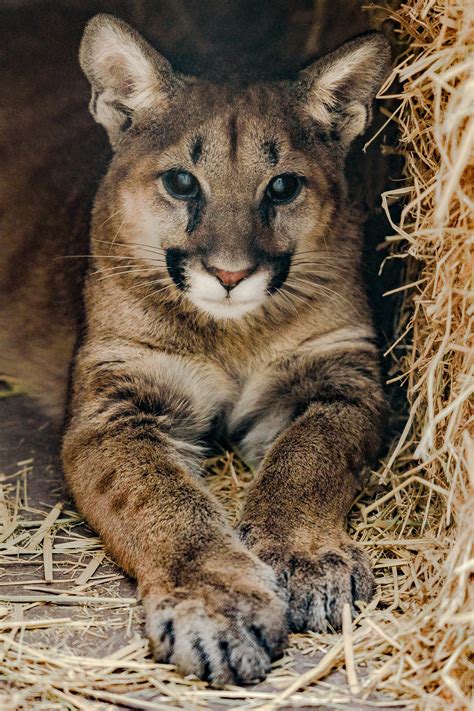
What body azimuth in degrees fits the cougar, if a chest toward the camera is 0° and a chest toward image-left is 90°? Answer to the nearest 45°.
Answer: approximately 0°
